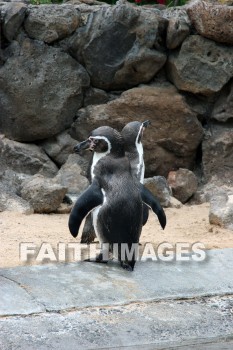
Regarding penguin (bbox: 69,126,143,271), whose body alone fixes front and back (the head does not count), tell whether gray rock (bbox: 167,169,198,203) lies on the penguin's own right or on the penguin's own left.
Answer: on the penguin's own right

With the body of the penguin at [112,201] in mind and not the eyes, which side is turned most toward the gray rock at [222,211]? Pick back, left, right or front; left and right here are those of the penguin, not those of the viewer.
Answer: right

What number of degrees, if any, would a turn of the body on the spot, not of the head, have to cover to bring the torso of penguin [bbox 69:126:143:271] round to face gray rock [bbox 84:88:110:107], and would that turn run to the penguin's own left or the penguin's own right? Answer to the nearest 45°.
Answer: approximately 45° to the penguin's own right

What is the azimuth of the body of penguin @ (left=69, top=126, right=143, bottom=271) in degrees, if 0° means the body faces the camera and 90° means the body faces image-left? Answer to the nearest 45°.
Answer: approximately 135°

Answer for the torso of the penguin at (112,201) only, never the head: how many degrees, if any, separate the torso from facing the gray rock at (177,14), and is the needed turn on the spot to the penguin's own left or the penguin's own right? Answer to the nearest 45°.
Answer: approximately 45° to the penguin's own right

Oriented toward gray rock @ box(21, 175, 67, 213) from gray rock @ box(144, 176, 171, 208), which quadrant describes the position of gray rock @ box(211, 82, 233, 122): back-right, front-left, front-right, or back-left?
back-right

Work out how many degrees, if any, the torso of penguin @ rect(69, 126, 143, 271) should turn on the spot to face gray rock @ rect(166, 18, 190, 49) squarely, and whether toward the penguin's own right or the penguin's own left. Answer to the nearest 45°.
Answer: approximately 45° to the penguin's own right

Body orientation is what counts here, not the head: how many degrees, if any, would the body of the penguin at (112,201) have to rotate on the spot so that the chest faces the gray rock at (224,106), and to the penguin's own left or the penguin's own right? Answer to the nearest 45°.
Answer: approximately 45° to the penguin's own right

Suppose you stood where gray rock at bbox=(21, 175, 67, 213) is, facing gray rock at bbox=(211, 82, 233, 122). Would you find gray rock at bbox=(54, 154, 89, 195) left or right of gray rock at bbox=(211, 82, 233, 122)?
left

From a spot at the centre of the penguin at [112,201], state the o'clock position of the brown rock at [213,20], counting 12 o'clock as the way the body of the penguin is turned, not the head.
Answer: The brown rock is roughly at 2 o'clock from the penguin.
